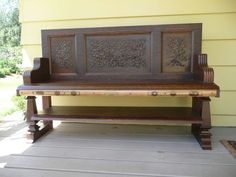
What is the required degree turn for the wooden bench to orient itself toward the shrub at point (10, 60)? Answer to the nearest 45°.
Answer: approximately 135° to its right

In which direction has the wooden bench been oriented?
toward the camera

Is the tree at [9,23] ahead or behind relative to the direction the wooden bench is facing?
behind
